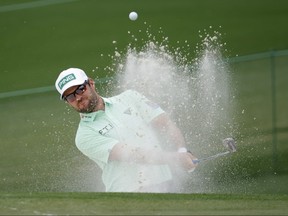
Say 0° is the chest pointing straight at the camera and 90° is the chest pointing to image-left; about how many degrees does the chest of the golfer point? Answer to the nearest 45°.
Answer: approximately 0°
